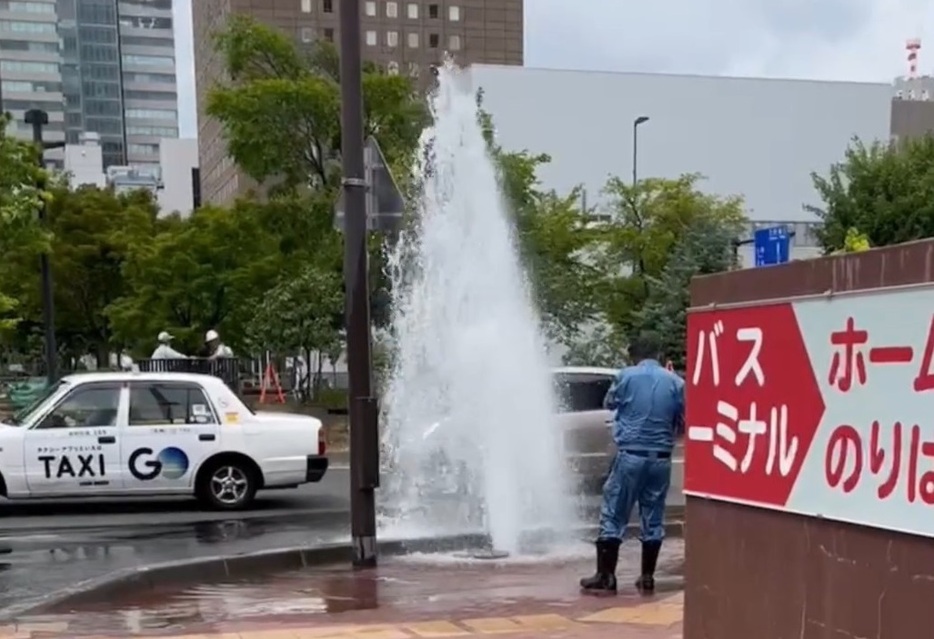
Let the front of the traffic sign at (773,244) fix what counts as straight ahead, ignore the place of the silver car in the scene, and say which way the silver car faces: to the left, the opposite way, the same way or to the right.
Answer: to the right

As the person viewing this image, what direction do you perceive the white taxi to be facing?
facing to the left of the viewer

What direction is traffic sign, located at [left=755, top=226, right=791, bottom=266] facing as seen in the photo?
toward the camera

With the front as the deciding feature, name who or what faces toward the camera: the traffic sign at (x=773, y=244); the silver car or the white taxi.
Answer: the traffic sign

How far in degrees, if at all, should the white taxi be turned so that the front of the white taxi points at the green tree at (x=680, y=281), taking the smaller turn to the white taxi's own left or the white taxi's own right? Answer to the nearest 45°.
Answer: approximately 135° to the white taxi's own right

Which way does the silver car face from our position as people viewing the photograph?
facing to the left of the viewer

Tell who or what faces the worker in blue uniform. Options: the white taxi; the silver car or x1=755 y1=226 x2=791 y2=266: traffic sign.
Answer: the traffic sign

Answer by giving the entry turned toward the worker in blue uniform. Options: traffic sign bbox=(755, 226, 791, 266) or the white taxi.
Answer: the traffic sign

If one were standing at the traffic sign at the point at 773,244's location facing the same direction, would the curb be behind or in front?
in front

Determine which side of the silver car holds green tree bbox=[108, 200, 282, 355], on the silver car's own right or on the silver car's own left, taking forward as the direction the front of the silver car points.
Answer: on the silver car's own right

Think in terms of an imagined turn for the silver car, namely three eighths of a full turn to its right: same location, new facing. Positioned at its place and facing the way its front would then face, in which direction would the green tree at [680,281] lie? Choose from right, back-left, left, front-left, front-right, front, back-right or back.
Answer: front-left

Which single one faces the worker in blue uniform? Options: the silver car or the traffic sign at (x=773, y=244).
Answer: the traffic sign

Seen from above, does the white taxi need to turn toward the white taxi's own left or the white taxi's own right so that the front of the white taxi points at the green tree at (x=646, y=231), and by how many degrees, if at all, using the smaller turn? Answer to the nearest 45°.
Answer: approximately 135° to the white taxi's own right
